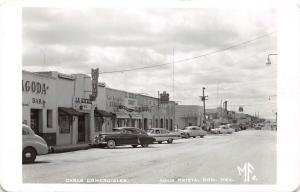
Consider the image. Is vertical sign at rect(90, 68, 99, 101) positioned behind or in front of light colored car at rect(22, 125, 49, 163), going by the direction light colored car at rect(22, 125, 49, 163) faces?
behind

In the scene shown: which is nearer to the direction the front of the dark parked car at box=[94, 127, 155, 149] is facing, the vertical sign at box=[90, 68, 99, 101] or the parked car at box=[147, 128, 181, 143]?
the vertical sign

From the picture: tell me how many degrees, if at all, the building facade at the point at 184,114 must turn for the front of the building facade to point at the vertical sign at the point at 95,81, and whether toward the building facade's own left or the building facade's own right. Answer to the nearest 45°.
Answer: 0° — it already faces it

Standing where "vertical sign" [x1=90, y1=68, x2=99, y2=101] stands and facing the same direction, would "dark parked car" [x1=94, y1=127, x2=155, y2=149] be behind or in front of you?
behind

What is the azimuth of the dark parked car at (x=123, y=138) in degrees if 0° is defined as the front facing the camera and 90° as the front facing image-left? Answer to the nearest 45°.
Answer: approximately 45°

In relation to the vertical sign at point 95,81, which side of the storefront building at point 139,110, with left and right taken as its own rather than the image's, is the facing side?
right

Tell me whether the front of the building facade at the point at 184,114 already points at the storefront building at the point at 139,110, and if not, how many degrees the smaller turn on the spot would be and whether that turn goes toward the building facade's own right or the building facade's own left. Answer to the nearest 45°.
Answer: approximately 90° to the building facade's own right

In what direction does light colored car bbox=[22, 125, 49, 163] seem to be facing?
to the viewer's left

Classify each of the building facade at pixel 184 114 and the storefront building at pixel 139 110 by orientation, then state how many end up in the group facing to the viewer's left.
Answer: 0
